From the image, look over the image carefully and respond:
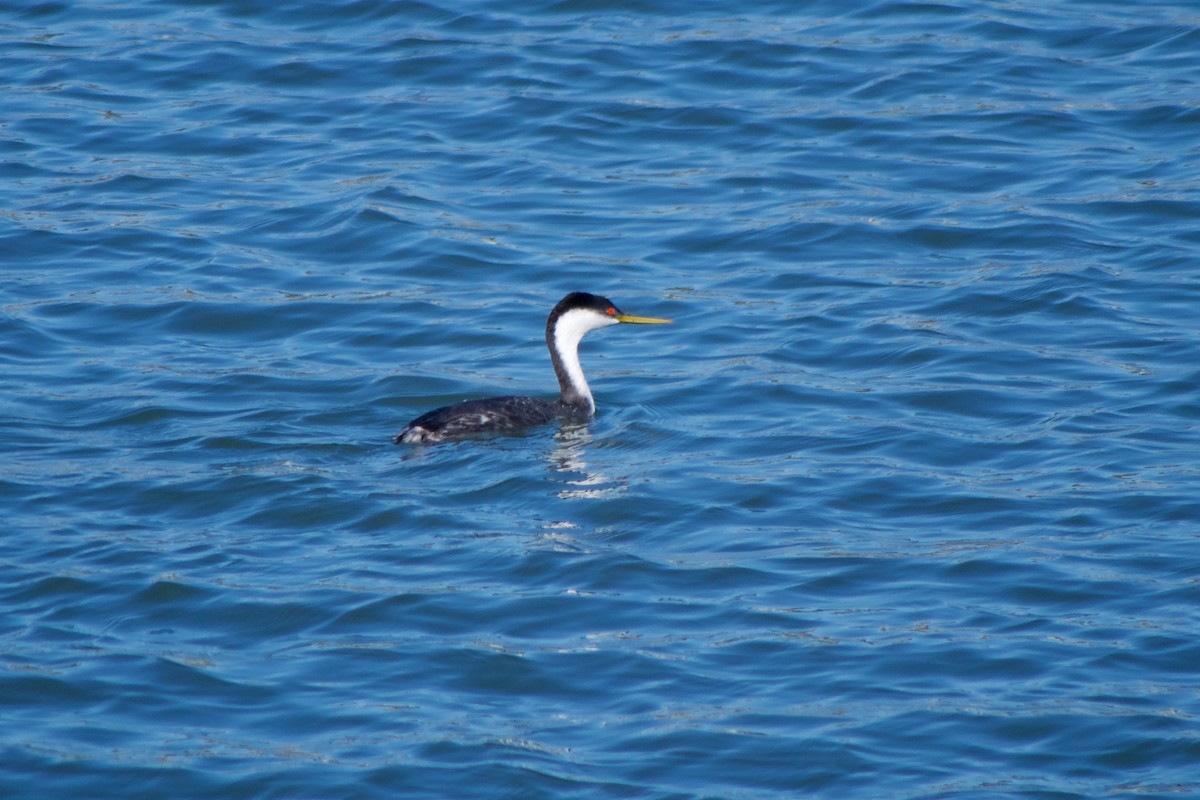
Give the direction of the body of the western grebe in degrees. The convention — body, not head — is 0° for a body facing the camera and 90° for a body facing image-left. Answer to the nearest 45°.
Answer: approximately 270°
